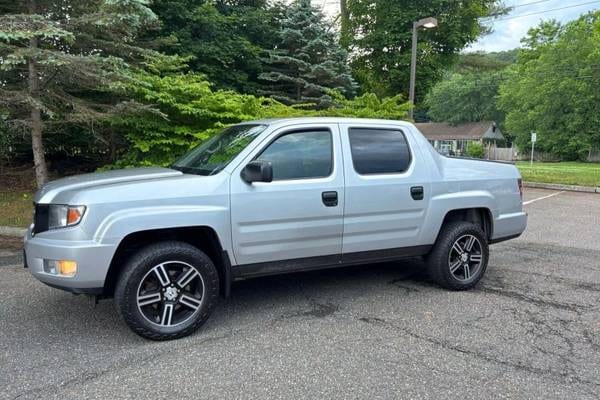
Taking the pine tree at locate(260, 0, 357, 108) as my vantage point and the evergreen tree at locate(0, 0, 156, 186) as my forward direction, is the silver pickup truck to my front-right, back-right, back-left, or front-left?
front-left

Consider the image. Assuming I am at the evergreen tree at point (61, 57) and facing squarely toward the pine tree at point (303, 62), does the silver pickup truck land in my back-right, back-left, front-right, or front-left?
back-right

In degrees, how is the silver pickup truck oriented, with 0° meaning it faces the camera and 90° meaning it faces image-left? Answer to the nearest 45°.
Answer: approximately 45°

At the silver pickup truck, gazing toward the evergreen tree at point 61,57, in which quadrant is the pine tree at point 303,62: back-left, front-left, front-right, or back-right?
front-right

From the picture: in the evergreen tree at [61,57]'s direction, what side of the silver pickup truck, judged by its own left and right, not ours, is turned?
right

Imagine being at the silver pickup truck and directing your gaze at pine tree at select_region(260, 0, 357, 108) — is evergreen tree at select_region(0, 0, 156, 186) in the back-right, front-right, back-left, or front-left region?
front-left

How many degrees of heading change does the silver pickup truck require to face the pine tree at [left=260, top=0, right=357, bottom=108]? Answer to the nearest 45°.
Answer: approximately 135° to its right
